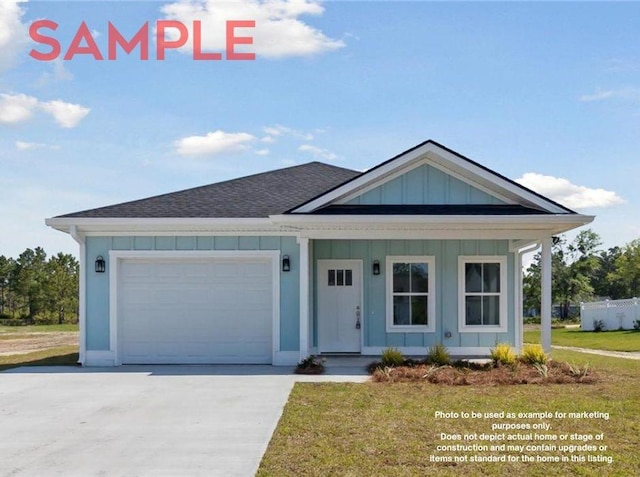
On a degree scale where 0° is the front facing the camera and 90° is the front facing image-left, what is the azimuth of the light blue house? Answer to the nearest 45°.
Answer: approximately 0°

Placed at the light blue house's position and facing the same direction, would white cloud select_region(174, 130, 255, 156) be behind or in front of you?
behind

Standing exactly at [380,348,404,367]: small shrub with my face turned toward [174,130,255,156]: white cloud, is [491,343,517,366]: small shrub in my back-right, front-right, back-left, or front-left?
back-right

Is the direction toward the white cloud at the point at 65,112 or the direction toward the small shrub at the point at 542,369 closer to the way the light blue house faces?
the small shrub

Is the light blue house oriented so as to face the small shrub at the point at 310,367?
yes

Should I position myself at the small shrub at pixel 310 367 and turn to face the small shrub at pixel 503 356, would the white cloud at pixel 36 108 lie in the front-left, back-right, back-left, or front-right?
back-left

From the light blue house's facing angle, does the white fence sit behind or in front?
behind
